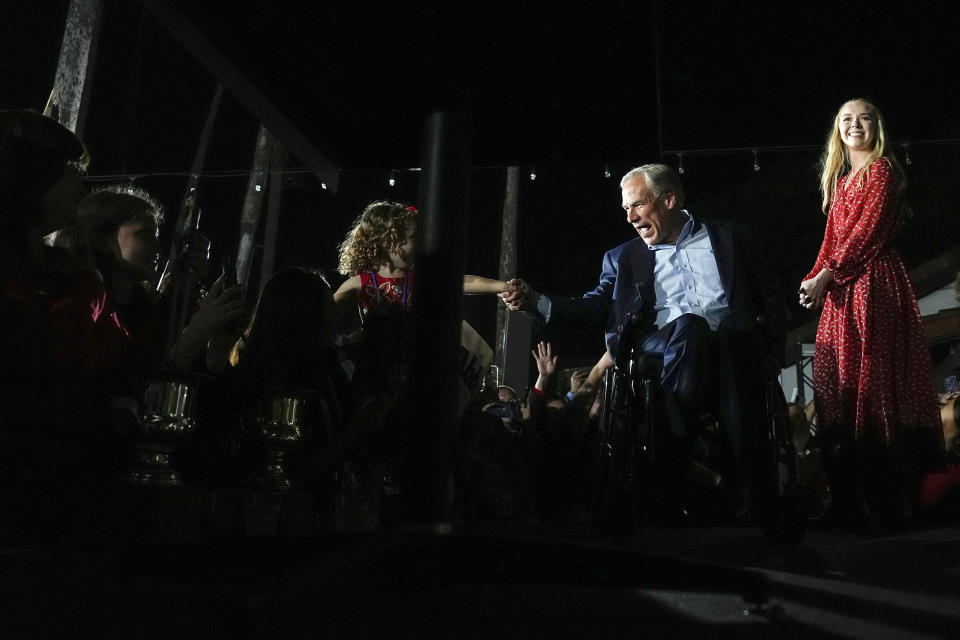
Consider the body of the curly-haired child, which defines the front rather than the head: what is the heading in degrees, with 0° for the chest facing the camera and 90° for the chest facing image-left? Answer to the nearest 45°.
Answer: approximately 315°

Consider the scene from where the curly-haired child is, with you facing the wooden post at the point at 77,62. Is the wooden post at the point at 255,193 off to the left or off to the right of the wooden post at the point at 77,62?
right

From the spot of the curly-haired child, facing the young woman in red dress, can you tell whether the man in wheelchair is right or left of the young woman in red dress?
right

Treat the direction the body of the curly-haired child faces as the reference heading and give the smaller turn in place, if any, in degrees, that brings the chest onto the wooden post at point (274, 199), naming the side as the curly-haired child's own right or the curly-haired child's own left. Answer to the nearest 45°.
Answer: approximately 135° to the curly-haired child's own left

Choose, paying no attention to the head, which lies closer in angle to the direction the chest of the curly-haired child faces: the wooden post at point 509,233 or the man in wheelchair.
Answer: the man in wheelchair
